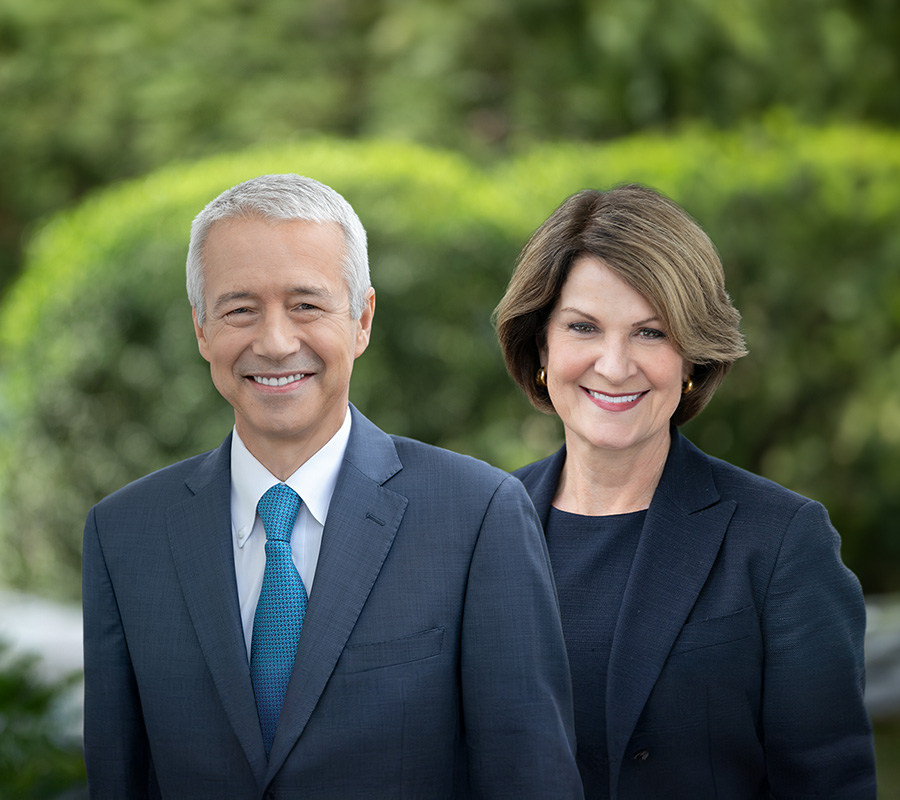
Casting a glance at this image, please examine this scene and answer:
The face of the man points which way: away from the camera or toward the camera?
toward the camera

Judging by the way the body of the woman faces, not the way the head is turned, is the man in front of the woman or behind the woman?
in front

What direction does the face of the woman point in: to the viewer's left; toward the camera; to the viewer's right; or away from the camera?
toward the camera

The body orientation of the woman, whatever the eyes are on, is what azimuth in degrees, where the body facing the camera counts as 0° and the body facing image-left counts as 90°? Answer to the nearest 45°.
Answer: approximately 45°
